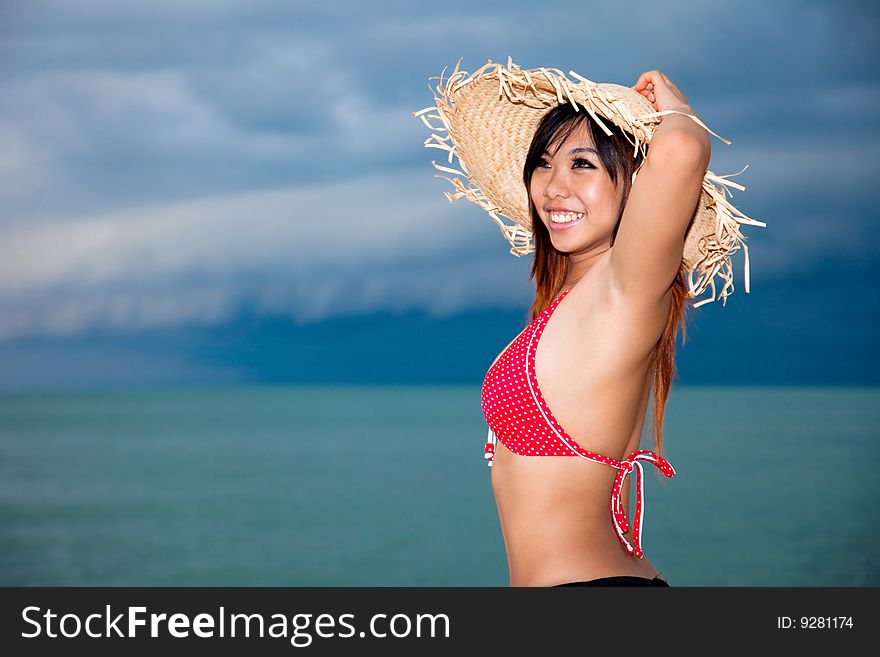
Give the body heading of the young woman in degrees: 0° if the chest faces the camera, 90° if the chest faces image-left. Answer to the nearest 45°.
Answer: approximately 90°

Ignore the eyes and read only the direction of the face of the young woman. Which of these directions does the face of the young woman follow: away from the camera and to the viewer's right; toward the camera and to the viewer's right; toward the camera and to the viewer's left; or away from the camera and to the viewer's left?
toward the camera and to the viewer's left
